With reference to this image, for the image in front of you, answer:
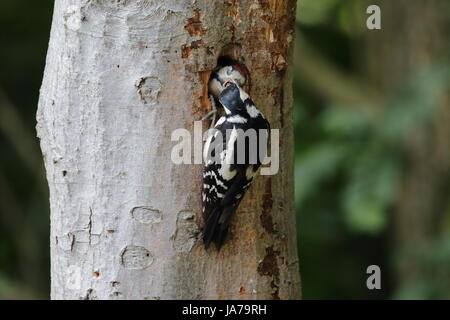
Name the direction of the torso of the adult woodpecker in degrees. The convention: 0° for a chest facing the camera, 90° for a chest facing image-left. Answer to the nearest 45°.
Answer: approximately 180°
